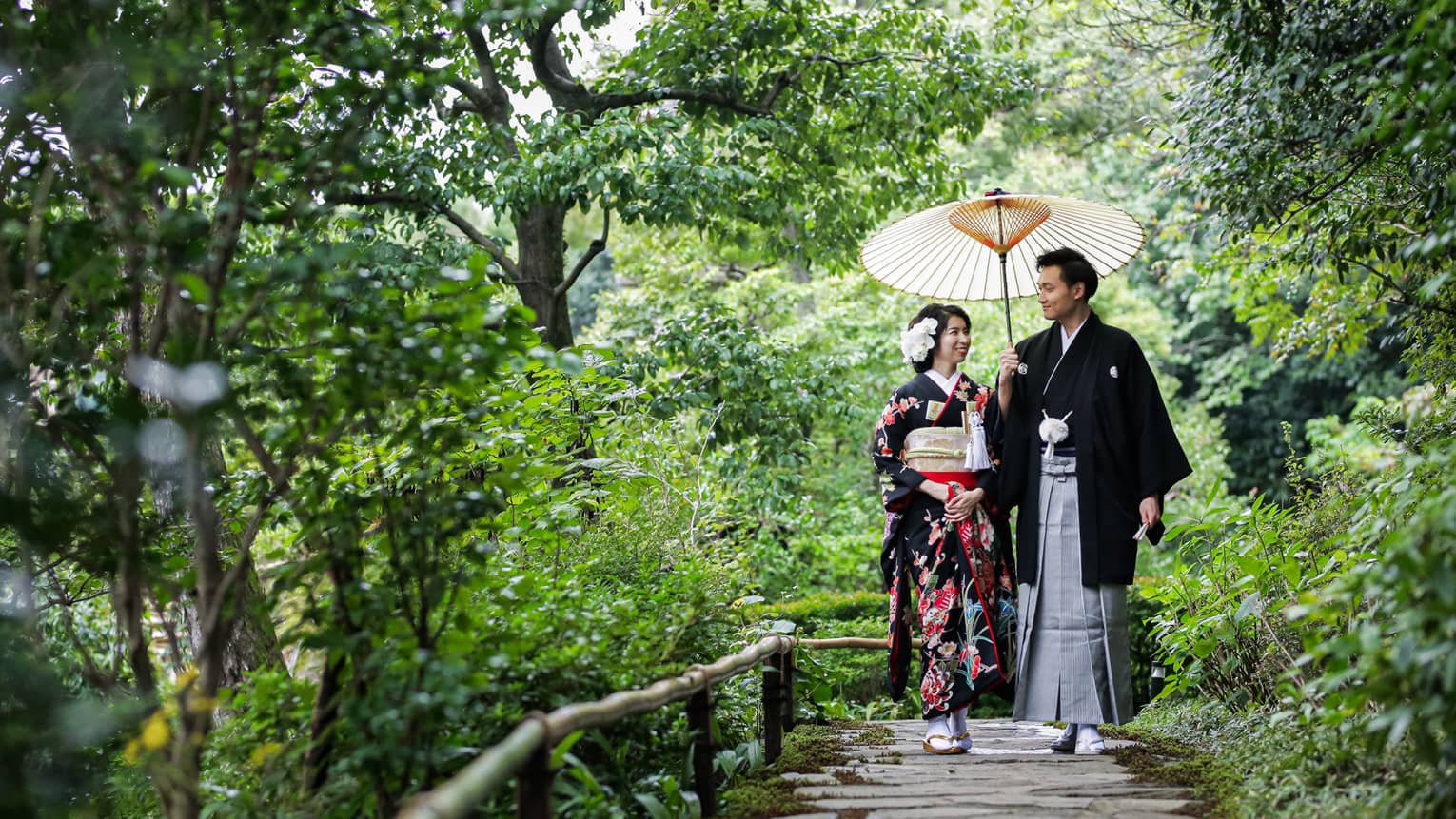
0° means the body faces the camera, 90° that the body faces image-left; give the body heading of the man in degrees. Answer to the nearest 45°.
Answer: approximately 45°

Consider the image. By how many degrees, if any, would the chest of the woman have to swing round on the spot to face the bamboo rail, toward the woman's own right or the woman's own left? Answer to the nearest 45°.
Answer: approximately 45° to the woman's own right

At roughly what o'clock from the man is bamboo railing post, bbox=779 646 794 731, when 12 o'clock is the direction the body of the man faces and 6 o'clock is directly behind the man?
The bamboo railing post is roughly at 2 o'clock from the man.

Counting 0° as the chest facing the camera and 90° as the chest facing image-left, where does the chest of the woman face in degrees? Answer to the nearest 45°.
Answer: approximately 315°

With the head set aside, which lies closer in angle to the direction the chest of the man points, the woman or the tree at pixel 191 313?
the tree

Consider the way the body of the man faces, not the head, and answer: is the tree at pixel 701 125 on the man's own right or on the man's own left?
on the man's own right

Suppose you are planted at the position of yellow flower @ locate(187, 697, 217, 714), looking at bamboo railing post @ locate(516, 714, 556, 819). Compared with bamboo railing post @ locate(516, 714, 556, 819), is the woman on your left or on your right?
left

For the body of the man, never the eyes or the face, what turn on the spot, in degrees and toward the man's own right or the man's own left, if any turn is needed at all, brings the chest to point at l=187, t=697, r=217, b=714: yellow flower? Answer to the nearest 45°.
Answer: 0° — they already face it

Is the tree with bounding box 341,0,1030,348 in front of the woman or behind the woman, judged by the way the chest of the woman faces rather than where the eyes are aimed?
behind

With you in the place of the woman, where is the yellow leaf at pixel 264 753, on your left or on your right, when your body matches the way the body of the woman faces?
on your right
